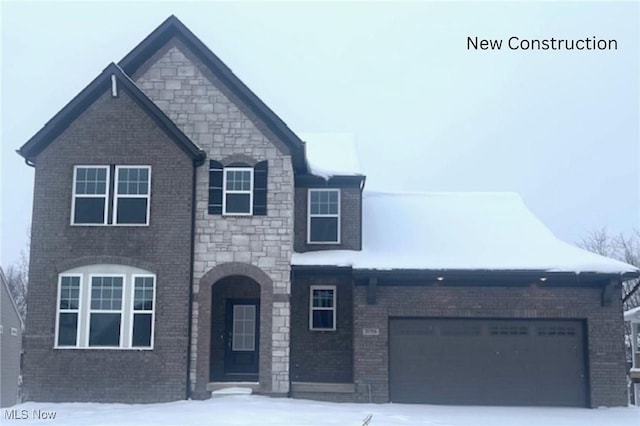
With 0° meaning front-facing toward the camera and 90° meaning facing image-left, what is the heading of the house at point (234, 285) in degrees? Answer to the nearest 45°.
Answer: approximately 0°

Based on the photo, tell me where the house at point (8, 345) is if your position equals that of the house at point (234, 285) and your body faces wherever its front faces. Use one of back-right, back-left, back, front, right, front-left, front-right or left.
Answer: back-right
